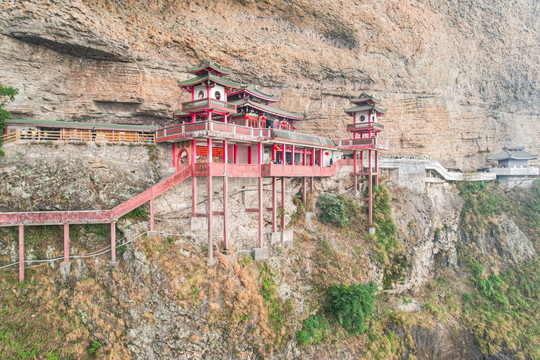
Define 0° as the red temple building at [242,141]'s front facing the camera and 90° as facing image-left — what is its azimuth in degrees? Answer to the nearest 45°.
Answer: approximately 315°

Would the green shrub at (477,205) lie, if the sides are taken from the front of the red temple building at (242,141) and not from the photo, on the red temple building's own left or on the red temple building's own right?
on the red temple building's own left

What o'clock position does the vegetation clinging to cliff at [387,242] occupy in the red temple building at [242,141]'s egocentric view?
The vegetation clinging to cliff is roughly at 10 o'clock from the red temple building.

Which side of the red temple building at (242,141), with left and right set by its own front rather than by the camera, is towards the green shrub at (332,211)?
left
